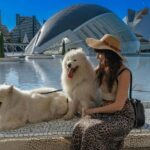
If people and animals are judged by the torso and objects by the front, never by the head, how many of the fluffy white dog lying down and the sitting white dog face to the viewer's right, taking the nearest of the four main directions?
0

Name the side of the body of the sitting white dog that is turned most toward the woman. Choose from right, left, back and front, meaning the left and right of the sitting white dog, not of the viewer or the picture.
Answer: left

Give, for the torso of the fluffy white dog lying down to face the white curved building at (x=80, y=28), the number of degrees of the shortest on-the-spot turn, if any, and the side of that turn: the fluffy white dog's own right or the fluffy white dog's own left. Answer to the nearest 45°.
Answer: approximately 90° to the fluffy white dog's own right

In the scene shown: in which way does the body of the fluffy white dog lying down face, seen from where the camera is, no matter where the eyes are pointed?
to the viewer's left

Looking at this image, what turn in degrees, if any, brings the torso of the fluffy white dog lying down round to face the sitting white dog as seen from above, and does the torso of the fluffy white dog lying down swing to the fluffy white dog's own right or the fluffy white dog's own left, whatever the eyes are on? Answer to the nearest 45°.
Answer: approximately 180°

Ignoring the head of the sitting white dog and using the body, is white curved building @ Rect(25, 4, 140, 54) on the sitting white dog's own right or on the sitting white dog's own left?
on the sitting white dog's own right

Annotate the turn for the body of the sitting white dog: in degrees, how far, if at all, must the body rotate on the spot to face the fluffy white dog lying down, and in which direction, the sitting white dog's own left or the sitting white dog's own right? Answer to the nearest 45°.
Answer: approximately 45° to the sitting white dog's own right

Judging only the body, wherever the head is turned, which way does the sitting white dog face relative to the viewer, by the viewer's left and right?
facing the viewer and to the left of the viewer

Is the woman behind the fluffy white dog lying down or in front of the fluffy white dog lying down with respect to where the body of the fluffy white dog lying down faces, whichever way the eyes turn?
behind

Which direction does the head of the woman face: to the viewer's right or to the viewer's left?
to the viewer's left
